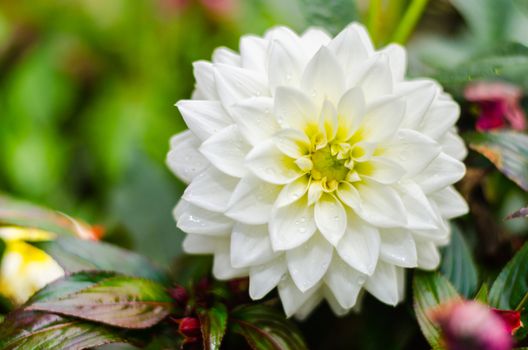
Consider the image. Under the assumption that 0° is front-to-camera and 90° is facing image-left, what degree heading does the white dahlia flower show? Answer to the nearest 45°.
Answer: approximately 0°
